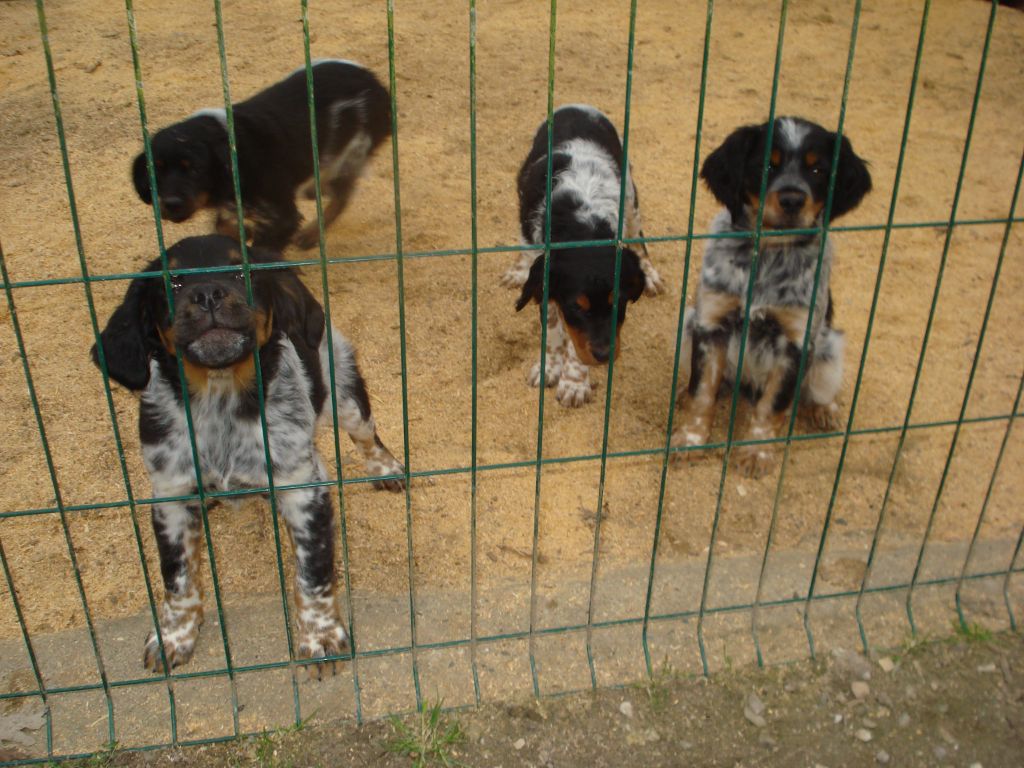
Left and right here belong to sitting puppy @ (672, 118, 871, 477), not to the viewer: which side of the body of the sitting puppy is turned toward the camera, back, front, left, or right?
front

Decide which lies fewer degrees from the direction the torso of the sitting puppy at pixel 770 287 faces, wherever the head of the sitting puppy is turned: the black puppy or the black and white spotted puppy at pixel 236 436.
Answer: the black and white spotted puppy

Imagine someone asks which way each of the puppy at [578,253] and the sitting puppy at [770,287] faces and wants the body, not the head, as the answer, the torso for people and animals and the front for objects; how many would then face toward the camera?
2

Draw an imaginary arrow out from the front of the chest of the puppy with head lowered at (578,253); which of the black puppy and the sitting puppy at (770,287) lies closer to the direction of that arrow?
the sitting puppy

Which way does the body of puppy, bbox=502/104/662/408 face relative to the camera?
toward the camera

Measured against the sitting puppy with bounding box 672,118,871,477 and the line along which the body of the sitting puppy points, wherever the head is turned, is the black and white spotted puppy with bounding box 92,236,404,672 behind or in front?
in front
